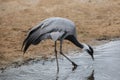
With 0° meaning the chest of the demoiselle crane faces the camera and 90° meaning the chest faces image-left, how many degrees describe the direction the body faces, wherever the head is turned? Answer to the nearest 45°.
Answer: approximately 270°
